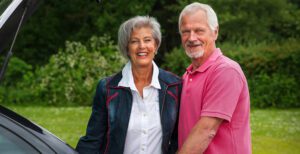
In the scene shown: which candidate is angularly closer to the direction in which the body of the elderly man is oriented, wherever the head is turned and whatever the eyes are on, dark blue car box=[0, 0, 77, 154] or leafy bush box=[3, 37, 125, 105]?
the dark blue car

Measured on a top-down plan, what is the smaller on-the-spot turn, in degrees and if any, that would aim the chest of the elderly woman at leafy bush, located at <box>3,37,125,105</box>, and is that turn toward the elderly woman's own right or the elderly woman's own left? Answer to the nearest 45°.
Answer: approximately 180°

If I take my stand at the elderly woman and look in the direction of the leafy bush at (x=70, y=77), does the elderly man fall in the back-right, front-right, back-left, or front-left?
back-right

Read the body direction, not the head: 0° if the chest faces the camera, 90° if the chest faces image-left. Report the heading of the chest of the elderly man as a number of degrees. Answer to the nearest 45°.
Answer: approximately 45°

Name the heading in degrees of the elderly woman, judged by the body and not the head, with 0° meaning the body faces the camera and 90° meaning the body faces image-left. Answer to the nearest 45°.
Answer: approximately 0°
